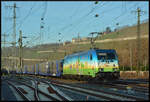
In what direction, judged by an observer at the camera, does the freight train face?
facing the viewer and to the right of the viewer
